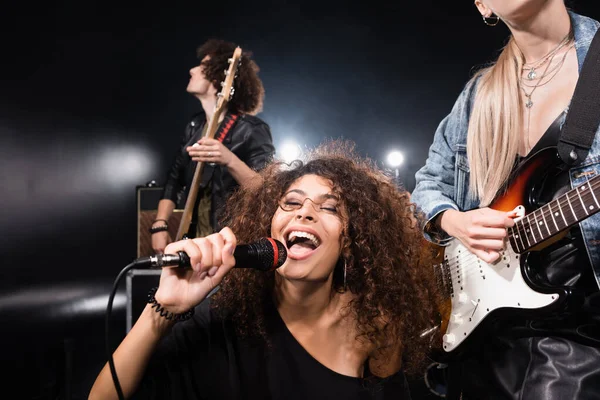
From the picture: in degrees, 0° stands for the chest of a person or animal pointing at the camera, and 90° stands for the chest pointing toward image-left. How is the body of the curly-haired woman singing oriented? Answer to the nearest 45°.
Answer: approximately 0°

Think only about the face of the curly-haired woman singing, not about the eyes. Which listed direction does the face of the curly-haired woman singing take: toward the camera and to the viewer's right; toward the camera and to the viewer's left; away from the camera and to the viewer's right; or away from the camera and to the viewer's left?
toward the camera and to the viewer's left

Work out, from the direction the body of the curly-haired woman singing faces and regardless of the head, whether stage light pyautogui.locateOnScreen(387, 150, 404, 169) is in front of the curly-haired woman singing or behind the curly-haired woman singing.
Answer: behind
